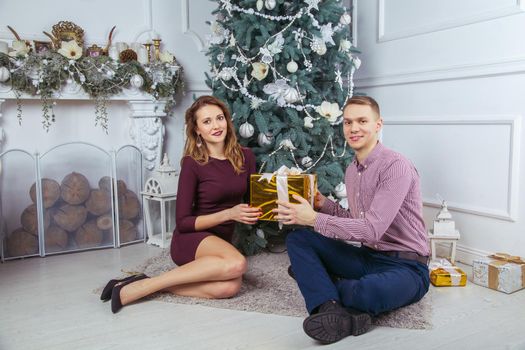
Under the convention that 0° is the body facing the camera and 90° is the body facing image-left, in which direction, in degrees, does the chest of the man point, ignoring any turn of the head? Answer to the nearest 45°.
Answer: approximately 45°

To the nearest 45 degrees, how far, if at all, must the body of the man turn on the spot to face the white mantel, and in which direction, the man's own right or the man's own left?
approximately 90° to the man's own right

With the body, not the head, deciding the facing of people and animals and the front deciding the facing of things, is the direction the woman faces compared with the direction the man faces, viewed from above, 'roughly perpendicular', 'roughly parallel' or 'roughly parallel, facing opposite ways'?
roughly perpendicular

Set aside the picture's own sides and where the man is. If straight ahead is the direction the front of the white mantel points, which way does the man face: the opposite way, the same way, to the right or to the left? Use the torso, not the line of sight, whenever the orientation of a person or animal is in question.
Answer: to the right

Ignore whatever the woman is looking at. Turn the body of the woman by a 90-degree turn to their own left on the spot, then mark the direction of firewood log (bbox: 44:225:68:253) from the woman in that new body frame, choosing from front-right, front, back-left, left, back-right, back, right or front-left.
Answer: left

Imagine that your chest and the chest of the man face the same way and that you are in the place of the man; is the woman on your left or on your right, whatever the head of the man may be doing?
on your right

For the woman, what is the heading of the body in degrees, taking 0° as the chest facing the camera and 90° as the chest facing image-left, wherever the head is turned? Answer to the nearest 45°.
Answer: approximately 315°

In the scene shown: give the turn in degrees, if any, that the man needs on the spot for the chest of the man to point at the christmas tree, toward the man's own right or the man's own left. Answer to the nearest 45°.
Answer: approximately 90° to the man's own right
